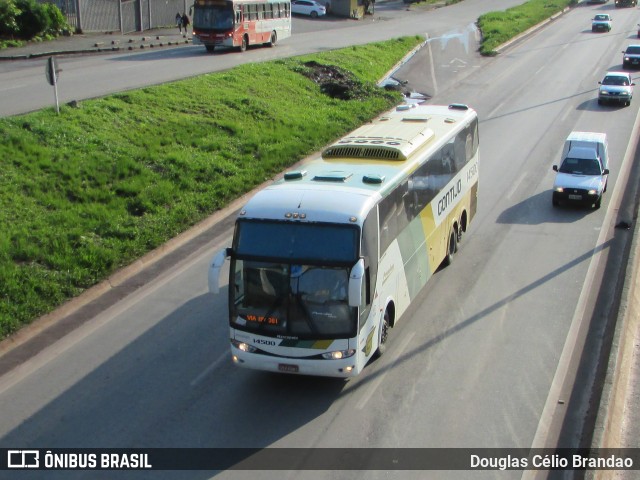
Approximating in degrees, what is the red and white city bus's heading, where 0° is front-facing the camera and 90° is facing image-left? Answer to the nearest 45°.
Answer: approximately 45°

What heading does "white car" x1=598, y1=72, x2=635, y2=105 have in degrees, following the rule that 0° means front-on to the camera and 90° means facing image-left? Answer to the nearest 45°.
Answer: approximately 0°

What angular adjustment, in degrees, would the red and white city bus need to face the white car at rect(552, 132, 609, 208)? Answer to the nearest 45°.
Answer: approximately 90° to its left

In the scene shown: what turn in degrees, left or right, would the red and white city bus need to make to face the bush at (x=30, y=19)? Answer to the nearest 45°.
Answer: approximately 45° to its right

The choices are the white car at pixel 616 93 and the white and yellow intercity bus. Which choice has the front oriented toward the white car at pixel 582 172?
the white car at pixel 616 93

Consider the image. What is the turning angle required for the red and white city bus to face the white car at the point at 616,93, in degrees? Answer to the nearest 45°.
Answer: approximately 90° to its left

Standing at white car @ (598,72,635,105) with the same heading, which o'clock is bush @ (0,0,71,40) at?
The bush is roughly at 3 o'clock from the white car.

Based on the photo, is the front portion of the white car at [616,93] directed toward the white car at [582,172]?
yes

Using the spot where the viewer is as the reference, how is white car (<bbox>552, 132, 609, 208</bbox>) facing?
facing the viewer

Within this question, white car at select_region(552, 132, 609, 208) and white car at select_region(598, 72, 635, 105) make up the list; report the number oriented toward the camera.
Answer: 2

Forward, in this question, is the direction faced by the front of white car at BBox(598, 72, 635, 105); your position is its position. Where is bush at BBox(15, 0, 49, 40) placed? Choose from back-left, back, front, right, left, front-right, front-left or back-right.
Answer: right

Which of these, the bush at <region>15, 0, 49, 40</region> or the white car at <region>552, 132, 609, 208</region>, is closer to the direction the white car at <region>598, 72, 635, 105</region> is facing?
the white car

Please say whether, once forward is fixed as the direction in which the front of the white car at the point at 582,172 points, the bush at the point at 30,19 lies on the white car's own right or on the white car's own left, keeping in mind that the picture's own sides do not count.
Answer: on the white car's own right
